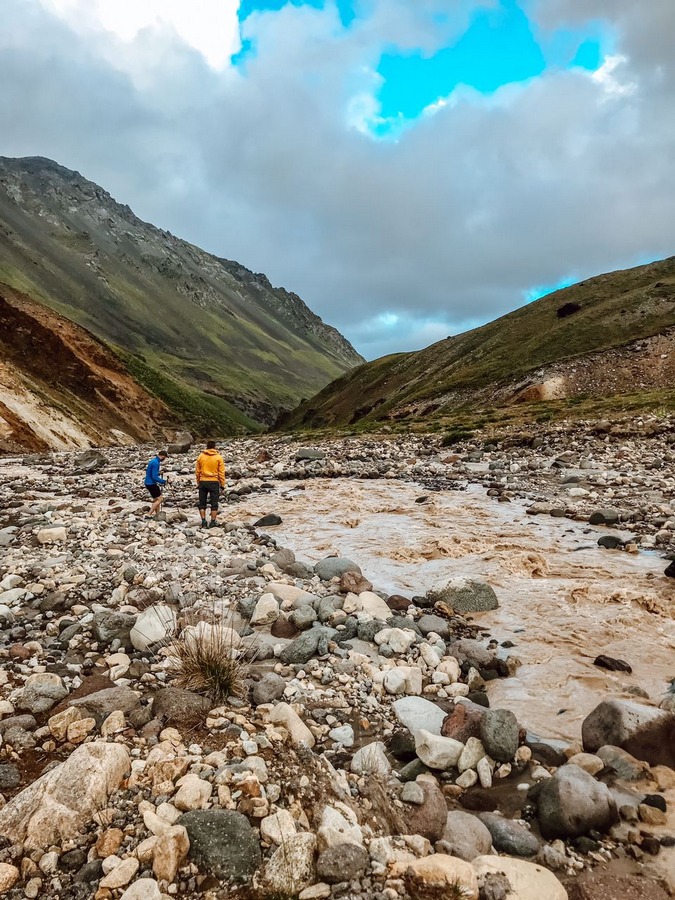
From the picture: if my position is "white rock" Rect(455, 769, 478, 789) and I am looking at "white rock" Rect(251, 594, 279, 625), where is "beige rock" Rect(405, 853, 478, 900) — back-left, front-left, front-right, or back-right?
back-left

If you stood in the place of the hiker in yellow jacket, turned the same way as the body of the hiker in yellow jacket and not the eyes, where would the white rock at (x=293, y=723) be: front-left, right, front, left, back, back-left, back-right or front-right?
back

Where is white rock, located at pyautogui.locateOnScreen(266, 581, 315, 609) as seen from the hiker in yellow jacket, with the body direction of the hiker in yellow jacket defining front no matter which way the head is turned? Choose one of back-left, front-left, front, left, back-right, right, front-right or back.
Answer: back

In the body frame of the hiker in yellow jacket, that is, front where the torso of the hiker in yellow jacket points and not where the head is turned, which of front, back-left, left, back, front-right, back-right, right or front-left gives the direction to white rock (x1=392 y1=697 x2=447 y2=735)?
back

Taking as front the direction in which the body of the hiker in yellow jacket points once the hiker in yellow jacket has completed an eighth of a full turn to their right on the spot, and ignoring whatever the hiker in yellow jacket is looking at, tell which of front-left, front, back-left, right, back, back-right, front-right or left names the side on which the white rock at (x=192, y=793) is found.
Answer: back-right

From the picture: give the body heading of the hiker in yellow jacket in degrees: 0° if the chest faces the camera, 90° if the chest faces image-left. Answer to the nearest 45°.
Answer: approximately 180°

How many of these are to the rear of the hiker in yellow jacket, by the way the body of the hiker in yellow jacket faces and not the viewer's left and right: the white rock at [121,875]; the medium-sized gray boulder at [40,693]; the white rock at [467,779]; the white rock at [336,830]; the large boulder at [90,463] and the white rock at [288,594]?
5

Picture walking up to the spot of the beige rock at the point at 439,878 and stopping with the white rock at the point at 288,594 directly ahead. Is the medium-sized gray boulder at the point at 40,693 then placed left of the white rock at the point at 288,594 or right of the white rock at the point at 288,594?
left

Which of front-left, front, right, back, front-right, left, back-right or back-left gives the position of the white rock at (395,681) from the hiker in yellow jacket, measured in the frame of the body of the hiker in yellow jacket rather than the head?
back

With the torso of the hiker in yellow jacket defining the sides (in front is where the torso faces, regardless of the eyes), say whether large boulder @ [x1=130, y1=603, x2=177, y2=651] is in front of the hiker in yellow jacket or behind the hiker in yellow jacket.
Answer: behind

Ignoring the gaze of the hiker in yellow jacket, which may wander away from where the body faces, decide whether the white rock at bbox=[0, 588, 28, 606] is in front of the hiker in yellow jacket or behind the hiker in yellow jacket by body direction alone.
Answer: behind

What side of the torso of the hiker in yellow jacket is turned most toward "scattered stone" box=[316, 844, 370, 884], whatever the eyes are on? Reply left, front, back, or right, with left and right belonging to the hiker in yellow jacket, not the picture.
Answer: back

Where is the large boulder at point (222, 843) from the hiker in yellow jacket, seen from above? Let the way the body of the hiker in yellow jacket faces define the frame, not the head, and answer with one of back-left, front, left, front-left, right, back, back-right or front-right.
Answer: back

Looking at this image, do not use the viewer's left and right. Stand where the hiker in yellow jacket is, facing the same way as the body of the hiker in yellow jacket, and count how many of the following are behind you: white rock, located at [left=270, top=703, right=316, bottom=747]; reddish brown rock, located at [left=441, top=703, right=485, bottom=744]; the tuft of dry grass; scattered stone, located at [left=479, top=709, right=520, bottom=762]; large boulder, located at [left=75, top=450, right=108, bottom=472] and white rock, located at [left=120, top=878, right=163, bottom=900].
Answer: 5

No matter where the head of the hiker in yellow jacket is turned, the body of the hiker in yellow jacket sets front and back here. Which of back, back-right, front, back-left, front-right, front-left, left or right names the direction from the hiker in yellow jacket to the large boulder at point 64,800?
back

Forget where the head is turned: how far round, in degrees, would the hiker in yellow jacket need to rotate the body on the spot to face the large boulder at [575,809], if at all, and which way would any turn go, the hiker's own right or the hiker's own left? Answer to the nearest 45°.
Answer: approximately 180°
